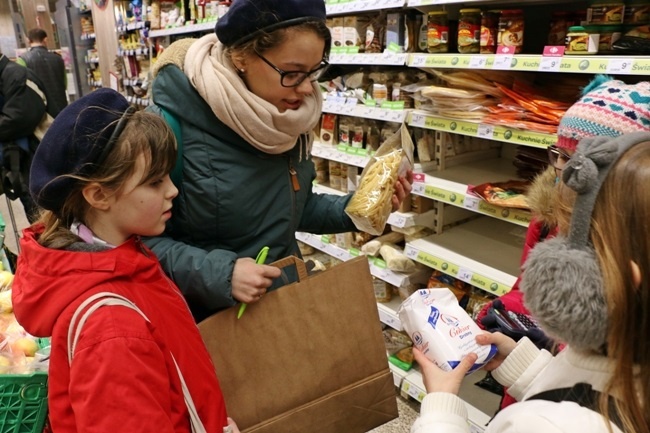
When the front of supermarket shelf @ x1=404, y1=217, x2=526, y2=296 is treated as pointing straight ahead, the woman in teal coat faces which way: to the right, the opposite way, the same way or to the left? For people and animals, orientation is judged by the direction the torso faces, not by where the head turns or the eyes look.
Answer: to the left

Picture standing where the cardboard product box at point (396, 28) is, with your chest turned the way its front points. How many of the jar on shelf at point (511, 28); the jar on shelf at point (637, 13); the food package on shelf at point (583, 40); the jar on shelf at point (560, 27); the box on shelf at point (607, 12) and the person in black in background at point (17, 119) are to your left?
5

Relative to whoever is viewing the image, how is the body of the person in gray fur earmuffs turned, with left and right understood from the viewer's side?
facing away from the viewer and to the left of the viewer

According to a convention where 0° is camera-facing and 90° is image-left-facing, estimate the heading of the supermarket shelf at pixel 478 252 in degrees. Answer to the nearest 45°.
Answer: approximately 45°

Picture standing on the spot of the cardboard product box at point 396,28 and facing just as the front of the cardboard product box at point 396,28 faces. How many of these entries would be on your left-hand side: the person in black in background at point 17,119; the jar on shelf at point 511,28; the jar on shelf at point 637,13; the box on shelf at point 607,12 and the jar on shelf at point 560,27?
4

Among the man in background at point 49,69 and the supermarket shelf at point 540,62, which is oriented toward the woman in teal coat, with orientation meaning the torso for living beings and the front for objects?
the supermarket shelf

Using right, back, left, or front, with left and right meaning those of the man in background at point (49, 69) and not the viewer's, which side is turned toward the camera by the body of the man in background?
back

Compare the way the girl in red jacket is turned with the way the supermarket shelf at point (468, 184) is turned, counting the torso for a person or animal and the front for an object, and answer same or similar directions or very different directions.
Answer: very different directions

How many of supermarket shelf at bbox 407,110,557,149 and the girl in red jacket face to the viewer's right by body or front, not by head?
1

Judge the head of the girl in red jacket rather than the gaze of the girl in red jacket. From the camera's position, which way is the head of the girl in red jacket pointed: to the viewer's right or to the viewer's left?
to the viewer's right

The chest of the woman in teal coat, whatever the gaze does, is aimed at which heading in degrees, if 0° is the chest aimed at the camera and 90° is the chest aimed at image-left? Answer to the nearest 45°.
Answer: approximately 315°

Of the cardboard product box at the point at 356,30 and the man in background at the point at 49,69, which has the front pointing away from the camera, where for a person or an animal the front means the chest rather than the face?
the man in background
